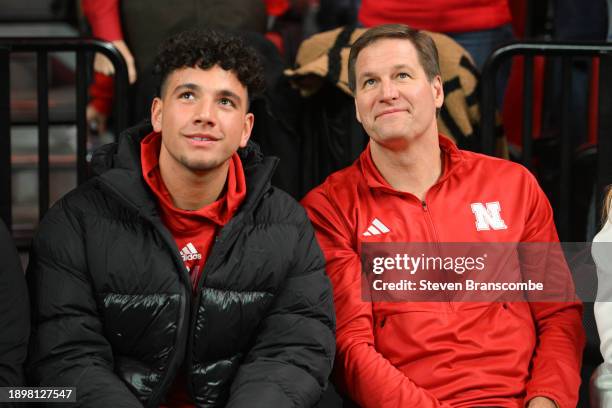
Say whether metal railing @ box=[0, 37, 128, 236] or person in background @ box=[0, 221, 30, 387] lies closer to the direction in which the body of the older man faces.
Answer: the person in background

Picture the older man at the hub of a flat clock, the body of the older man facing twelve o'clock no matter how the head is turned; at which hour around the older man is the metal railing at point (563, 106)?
The metal railing is roughly at 7 o'clock from the older man.

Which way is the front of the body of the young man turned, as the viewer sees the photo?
toward the camera

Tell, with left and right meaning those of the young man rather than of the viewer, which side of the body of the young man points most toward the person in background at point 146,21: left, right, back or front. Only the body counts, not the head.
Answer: back

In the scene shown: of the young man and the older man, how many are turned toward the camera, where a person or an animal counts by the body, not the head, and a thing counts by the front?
2

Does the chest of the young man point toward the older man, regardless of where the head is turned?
no

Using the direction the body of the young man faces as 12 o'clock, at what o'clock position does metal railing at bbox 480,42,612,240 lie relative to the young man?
The metal railing is roughly at 8 o'clock from the young man.

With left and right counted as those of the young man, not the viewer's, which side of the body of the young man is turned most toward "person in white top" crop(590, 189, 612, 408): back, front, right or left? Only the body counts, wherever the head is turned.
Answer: left

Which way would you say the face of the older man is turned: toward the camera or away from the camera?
toward the camera

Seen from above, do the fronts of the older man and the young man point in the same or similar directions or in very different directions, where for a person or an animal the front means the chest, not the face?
same or similar directions

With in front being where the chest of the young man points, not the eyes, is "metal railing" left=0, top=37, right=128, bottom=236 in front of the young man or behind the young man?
behind

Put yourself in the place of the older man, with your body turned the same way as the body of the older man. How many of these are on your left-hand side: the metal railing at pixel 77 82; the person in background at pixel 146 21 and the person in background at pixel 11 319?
0

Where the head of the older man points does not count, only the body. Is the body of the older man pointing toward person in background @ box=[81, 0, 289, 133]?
no

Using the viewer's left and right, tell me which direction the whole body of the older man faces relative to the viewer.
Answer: facing the viewer

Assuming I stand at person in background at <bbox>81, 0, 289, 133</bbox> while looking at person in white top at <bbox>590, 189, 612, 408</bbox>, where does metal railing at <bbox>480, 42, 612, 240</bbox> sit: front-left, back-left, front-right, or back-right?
front-left

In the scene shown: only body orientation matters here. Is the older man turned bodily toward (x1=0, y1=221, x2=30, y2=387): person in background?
no
